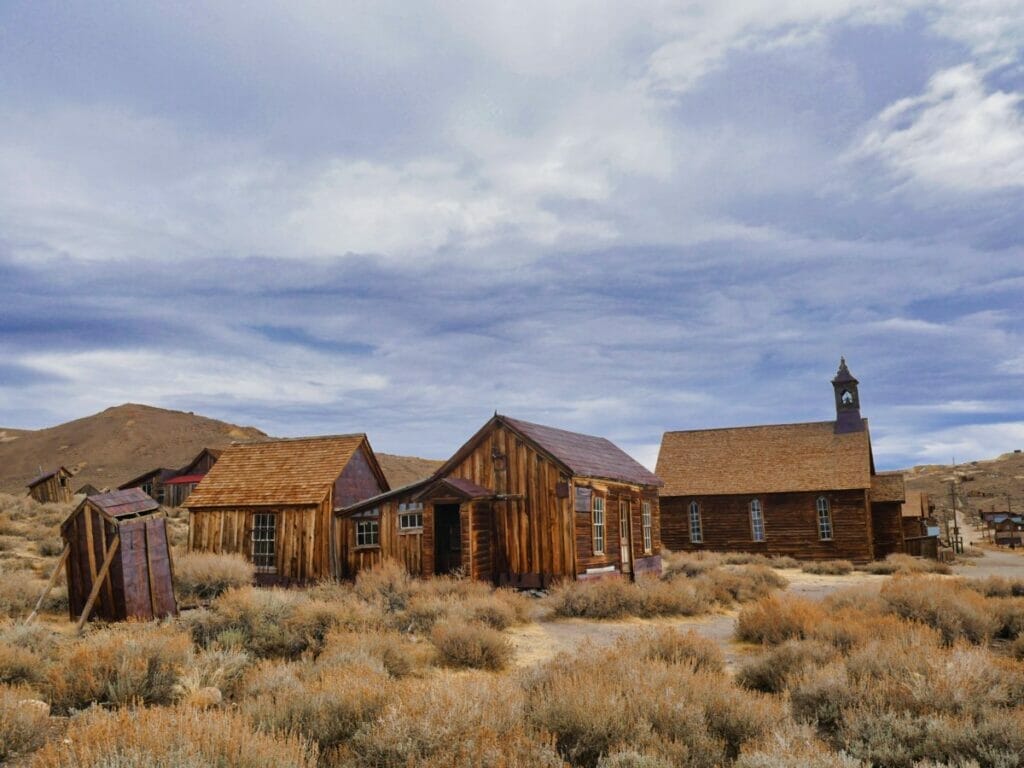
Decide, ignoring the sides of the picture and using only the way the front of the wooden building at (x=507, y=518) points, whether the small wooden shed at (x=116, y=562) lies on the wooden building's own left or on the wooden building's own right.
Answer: on the wooden building's own right

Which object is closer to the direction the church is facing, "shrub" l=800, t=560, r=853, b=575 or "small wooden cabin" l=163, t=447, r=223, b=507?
the shrub

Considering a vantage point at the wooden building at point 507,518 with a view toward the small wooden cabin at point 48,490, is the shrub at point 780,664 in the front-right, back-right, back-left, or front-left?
back-left

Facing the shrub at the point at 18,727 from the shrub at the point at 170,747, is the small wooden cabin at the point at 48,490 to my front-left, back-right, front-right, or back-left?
front-right

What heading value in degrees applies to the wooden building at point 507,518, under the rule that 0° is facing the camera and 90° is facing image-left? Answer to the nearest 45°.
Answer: approximately 315°

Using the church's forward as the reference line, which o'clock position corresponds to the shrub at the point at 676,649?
The shrub is roughly at 3 o'clock from the church.

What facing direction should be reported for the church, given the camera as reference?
facing to the right of the viewer

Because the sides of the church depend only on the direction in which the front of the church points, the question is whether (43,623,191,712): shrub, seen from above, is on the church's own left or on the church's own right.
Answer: on the church's own right

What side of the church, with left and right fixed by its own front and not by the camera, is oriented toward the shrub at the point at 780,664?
right

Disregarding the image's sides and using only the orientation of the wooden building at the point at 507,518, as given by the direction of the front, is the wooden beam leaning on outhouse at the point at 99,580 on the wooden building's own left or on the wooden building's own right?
on the wooden building's own right

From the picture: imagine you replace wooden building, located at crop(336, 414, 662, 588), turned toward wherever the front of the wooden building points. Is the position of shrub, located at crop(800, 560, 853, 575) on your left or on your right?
on your left

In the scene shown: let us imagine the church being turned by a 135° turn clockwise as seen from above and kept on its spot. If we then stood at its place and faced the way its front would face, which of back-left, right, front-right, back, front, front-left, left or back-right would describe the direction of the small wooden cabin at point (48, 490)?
front-right

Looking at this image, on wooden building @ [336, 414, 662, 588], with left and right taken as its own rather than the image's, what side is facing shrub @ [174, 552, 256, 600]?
right

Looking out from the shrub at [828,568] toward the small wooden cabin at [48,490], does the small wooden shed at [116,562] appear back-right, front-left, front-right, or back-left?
front-left

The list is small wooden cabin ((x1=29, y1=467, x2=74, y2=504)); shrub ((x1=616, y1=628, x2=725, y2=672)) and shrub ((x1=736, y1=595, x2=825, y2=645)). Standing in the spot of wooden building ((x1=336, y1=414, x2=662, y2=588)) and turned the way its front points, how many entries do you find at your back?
1

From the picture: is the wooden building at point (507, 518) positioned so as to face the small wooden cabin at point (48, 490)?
no
